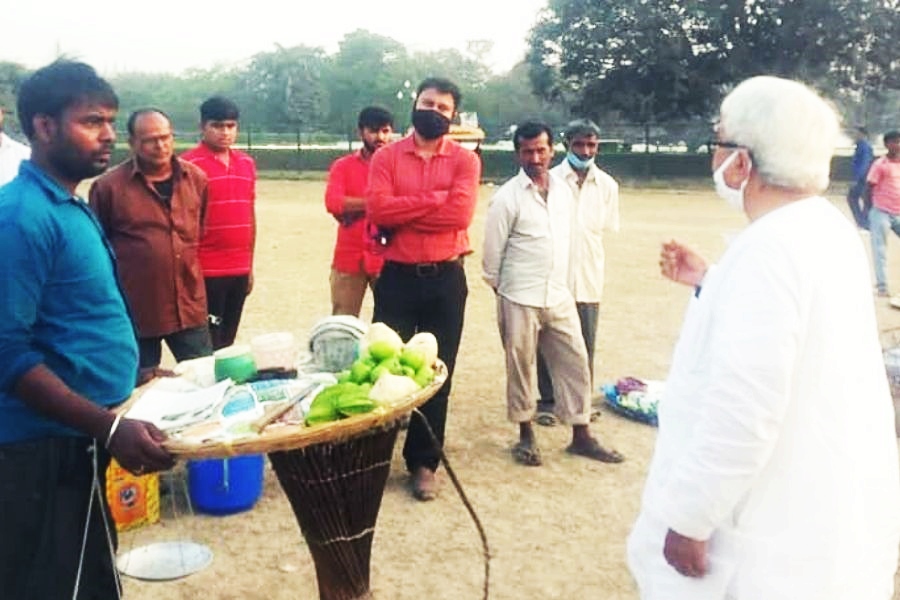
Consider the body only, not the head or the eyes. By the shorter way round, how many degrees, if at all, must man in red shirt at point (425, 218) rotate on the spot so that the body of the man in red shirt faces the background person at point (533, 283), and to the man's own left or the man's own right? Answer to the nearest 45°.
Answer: approximately 135° to the man's own left

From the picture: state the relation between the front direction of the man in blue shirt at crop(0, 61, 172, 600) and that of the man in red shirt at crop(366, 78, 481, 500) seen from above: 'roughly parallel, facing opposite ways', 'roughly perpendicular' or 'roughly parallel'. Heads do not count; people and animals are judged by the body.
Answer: roughly perpendicular

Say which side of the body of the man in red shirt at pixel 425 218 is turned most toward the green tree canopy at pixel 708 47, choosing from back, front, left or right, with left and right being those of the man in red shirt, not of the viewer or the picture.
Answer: back

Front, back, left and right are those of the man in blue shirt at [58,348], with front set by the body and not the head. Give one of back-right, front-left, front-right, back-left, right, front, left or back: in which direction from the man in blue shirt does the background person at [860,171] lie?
front-left

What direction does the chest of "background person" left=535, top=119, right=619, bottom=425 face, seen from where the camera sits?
toward the camera

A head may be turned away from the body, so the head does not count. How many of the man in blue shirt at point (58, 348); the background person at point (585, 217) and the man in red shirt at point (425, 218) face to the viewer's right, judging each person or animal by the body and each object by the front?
1

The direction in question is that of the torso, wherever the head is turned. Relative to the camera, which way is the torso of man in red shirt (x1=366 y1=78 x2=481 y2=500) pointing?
toward the camera

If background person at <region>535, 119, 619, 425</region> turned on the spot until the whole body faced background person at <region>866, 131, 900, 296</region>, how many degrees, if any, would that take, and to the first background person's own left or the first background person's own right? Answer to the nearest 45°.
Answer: approximately 135° to the first background person's own left

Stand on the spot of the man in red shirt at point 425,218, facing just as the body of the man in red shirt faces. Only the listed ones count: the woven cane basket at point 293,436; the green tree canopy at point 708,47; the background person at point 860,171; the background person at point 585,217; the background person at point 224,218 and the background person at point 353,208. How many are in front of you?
1

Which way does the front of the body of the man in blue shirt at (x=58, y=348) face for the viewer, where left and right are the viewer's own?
facing to the right of the viewer

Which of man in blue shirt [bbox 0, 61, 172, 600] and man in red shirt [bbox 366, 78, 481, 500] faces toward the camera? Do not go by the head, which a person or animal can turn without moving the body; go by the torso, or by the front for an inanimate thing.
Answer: the man in red shirt

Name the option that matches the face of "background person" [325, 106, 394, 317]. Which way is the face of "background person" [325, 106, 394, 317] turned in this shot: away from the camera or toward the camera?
toward the camera

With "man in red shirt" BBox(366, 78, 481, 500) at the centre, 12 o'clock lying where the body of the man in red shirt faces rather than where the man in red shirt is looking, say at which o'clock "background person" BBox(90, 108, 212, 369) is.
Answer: The background person is roughly at 3 o'clock from the man in red shirt.

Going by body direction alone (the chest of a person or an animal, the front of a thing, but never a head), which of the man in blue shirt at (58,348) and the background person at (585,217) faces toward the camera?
the background person

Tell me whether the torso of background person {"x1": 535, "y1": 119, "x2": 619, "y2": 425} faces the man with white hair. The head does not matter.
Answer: yes
